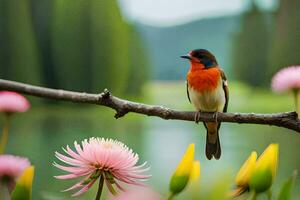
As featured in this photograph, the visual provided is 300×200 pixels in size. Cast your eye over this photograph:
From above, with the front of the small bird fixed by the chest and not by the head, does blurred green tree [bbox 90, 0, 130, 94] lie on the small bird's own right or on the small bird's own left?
on the small bird's own right

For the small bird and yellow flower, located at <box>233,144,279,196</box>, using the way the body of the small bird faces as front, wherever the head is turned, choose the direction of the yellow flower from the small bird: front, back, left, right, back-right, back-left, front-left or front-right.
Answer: front-left

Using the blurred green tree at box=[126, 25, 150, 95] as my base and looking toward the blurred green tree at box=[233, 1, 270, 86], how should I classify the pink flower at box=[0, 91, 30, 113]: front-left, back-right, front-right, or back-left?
back-right

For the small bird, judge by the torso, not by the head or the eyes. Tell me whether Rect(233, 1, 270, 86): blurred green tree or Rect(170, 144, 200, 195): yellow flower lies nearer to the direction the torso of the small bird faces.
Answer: the yellow flower

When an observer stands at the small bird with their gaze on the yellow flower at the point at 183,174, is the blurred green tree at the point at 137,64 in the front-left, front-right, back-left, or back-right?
back-right

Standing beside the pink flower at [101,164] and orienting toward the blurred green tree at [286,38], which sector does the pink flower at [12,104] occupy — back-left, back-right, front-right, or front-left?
front-left

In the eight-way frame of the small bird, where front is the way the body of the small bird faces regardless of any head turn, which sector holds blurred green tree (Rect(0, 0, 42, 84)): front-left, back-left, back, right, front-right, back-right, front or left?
right

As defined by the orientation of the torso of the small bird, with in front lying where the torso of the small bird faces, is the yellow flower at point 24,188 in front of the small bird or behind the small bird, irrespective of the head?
in front

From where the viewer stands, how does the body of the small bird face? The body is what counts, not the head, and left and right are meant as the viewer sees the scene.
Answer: facing the viewer and to the left of the viewer

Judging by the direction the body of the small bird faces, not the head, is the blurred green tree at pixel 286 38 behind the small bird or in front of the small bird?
behind

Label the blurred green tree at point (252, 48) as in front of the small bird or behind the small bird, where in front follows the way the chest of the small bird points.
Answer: behind
